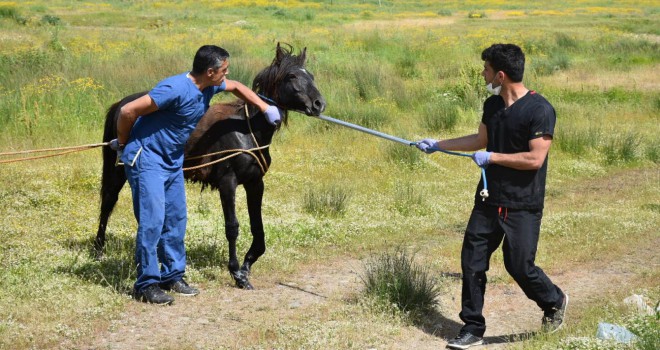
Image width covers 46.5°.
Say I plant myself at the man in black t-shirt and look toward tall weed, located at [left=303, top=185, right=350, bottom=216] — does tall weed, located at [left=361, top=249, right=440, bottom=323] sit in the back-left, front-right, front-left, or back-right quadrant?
front-left

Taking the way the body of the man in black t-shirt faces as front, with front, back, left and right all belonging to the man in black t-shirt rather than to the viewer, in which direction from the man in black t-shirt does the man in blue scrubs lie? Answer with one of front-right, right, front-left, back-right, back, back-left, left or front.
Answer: front-right

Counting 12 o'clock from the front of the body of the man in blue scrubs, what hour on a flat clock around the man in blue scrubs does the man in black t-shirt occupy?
The man in black t-shirt is roughly at 1 o'clock from the man in blue scrubs.

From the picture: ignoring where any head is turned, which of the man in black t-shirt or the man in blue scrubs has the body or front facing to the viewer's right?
the man in blue scrubs

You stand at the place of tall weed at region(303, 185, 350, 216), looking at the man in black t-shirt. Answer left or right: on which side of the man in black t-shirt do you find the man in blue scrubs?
right

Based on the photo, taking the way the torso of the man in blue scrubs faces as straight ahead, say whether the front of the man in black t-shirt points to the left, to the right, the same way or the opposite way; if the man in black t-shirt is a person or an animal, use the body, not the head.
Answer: the opposite way

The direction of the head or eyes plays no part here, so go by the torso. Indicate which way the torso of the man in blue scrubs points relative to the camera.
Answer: to the viewer's right

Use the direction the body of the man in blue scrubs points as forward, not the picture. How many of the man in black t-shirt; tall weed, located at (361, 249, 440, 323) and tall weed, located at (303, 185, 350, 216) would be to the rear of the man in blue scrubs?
0

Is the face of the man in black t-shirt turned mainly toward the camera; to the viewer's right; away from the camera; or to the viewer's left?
to the viewer's left

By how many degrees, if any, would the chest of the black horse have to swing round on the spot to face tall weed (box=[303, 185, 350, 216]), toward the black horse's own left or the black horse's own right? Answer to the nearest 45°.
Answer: approximately 90° to the black horse's own left

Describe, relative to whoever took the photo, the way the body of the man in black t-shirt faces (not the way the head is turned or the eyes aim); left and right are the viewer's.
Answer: facing the viewer and to the left of the viewer

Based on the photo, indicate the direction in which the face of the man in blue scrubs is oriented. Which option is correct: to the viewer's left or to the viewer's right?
to the viewer's right

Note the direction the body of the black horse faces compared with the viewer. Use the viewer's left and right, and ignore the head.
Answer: facing the viewer and to the right of the viewer

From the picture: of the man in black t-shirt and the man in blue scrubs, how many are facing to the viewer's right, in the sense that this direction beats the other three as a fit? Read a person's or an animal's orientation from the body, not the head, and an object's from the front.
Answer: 1
